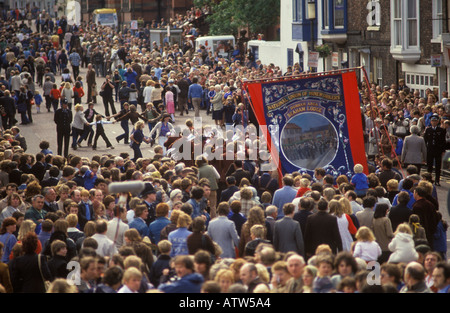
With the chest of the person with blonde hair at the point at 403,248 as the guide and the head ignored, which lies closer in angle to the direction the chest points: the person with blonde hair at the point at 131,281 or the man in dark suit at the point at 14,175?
the man in dark suit

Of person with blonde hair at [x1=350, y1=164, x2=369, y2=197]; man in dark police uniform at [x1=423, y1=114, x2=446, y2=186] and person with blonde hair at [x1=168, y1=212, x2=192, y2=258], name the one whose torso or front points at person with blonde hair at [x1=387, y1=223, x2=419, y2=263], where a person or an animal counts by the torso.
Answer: the man in dark police uniform

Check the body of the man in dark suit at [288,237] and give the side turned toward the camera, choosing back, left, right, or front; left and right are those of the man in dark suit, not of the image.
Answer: back

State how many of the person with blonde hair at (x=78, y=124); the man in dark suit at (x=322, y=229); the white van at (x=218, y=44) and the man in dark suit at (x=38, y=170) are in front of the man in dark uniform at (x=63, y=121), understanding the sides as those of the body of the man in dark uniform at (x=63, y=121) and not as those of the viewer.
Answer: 2

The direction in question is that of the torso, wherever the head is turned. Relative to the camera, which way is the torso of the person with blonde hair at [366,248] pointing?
away from the camera

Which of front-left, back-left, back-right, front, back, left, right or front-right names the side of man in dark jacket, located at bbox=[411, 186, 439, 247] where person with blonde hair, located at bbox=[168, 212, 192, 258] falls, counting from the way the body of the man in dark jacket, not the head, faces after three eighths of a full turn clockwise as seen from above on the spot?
back-right

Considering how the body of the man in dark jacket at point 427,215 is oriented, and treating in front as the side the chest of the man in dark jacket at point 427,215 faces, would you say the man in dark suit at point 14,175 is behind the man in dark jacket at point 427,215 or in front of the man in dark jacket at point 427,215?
in front

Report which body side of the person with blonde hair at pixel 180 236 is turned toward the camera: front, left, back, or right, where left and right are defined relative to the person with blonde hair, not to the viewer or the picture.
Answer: back

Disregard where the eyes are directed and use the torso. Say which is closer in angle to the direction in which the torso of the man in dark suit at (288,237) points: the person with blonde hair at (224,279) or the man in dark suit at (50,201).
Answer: the man in dark suit

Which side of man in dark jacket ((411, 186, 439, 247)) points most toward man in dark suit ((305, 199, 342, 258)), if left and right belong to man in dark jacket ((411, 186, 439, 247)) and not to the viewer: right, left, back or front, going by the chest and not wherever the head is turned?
left

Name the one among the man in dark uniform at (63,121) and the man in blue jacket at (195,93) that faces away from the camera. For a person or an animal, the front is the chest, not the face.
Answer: the man in blue jacket

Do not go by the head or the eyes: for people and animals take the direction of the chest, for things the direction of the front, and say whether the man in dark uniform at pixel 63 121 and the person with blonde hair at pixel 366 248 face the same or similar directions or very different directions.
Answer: very different directions
